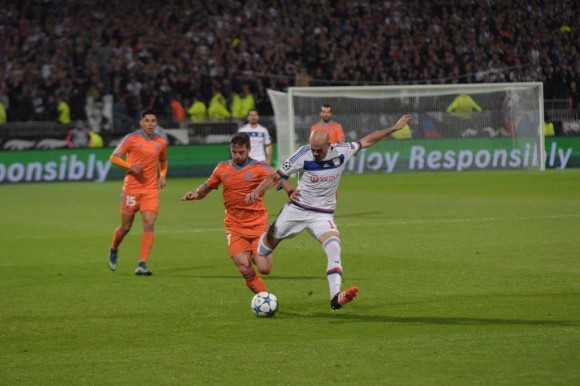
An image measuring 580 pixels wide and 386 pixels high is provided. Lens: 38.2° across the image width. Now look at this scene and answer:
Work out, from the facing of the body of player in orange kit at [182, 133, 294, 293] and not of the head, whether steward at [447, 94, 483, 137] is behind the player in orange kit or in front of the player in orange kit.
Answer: behind

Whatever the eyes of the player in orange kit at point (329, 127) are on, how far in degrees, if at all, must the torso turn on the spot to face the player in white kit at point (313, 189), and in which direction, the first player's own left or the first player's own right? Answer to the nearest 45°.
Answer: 0° — they already face them

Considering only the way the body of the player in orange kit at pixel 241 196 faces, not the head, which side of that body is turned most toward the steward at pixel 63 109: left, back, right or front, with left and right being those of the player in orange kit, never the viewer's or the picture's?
back

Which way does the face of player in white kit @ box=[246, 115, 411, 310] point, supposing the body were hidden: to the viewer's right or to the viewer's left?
to the viewer's left

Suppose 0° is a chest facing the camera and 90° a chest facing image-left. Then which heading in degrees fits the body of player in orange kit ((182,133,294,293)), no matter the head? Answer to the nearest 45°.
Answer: approximately 0°

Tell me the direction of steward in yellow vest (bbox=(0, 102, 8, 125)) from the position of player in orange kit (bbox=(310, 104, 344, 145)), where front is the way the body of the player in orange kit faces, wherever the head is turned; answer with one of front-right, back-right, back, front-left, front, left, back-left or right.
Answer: back-right

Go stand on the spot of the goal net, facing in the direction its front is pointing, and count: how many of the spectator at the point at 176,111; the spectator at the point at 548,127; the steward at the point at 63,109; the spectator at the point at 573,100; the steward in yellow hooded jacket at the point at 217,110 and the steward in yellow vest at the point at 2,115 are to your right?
4

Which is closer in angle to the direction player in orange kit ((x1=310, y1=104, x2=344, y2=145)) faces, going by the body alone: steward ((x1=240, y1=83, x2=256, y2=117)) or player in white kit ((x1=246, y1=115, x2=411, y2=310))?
the player in white kit
